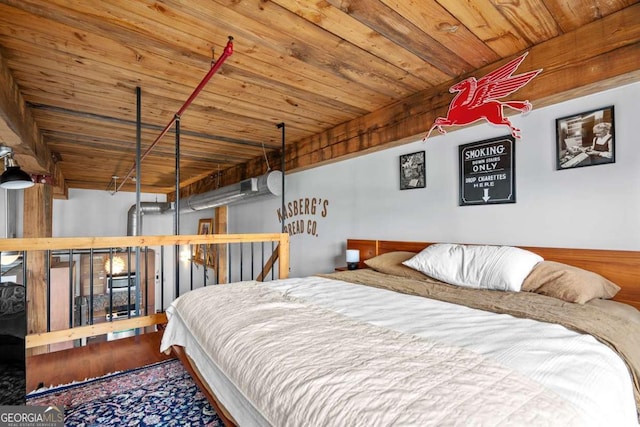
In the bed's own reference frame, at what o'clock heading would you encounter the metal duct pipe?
The metal duct pipe is roughly at 3 o'clock from the bed.

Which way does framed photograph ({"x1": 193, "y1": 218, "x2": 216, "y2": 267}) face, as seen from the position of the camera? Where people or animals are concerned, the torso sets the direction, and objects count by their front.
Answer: facing the viewer

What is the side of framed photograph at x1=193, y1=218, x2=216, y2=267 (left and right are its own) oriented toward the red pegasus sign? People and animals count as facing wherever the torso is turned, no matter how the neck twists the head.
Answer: front

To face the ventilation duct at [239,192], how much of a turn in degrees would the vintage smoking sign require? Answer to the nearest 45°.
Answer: approximately 45° to its right

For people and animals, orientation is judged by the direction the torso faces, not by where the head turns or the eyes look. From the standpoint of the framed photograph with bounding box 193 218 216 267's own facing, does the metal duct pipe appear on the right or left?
on its right

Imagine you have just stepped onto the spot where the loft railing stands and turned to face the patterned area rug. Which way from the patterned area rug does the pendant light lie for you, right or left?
right

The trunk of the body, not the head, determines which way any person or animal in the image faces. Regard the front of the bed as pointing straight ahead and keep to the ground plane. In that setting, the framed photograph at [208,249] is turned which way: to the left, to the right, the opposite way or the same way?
the same way

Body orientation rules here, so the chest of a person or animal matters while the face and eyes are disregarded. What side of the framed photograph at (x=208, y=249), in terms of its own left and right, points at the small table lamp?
left

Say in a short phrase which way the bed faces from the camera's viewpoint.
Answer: facing the viewer and to the left of the viewer

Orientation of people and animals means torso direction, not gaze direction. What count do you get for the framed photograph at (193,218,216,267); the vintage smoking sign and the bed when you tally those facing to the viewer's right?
0

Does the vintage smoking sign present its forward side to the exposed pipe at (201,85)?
yes

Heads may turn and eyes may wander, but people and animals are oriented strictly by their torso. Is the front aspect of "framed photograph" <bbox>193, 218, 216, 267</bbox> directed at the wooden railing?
yes

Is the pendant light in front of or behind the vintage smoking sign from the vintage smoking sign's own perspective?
in front
